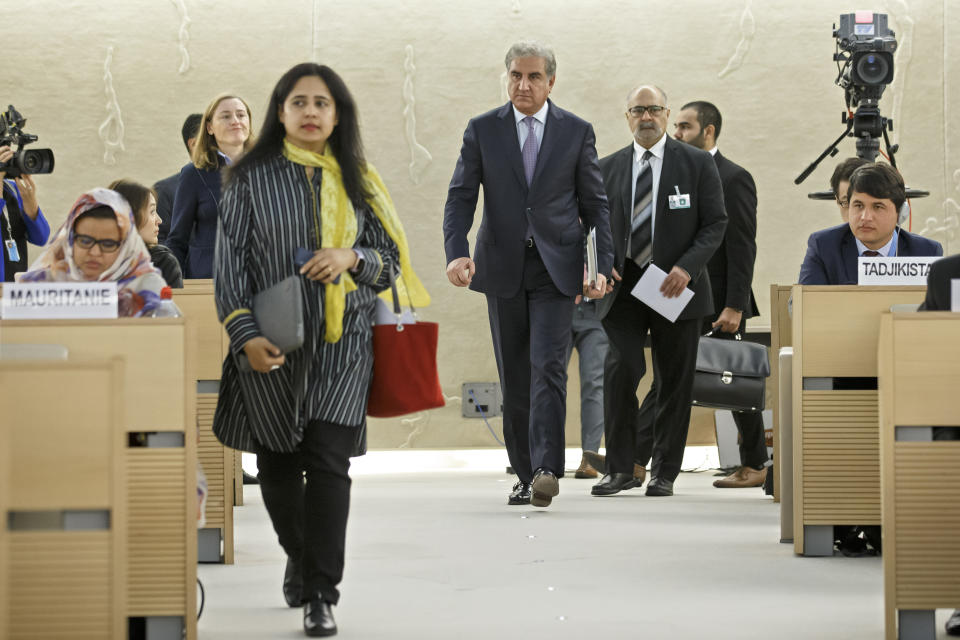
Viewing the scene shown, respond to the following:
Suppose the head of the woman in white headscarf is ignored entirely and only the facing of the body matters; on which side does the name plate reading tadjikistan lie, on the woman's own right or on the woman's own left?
on the woman's own left

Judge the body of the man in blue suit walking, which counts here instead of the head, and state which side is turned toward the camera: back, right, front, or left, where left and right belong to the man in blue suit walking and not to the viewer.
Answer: front

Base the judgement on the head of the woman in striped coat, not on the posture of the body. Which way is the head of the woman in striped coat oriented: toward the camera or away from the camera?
toward the camera

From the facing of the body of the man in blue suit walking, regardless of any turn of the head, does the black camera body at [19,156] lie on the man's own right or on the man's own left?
on the man's own right

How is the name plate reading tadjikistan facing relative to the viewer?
toward the camera

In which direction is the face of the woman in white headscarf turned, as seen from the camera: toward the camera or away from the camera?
toward the camera

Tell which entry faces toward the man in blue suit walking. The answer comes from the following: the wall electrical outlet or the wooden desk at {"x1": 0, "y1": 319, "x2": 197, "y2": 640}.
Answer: the wall electrical outlet
